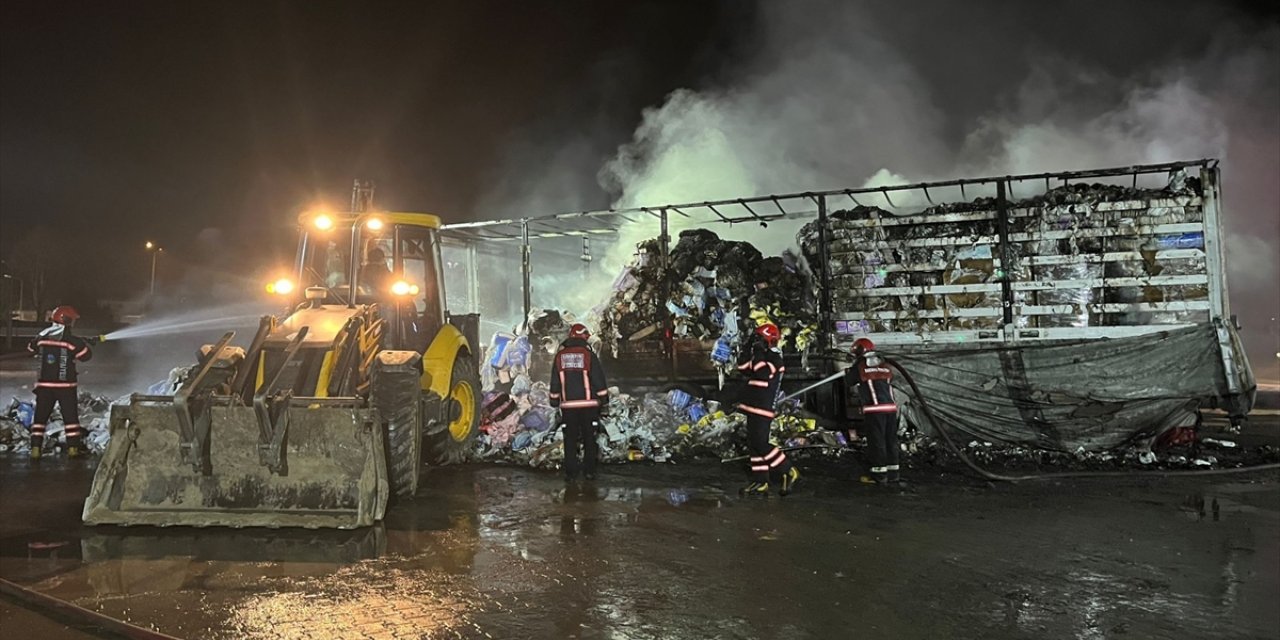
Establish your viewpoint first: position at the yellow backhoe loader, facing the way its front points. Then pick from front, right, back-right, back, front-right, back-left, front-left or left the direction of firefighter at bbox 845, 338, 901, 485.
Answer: back-left

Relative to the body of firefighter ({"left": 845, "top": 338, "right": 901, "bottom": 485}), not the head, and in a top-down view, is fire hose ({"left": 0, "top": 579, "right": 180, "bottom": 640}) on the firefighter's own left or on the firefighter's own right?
on the firefighter's own left

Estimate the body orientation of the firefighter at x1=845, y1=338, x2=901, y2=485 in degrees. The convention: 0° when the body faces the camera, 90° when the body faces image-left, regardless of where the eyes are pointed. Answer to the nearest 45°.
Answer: approximately 135°

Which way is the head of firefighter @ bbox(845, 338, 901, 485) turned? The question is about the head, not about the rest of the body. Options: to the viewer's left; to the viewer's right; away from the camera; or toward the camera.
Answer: away from the camera

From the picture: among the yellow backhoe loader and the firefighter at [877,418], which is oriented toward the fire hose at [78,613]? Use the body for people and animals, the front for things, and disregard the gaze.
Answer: the yellow backhoe loader

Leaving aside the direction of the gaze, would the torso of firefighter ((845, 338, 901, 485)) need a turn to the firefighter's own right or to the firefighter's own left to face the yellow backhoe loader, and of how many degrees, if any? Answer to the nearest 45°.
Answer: approximately 90° to the firefighter's own left

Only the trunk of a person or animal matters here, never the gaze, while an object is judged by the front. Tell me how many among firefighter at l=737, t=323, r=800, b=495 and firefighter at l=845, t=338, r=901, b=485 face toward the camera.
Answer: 0

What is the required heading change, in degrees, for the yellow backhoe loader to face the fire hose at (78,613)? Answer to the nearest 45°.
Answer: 0° — it already faces it

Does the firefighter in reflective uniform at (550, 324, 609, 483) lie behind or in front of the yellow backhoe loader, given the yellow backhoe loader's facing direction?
behind

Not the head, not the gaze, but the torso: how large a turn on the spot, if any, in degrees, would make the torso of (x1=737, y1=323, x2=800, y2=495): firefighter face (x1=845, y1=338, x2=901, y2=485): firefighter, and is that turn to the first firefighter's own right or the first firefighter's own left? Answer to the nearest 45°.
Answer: approximately 135° to the first firefighter's own right
